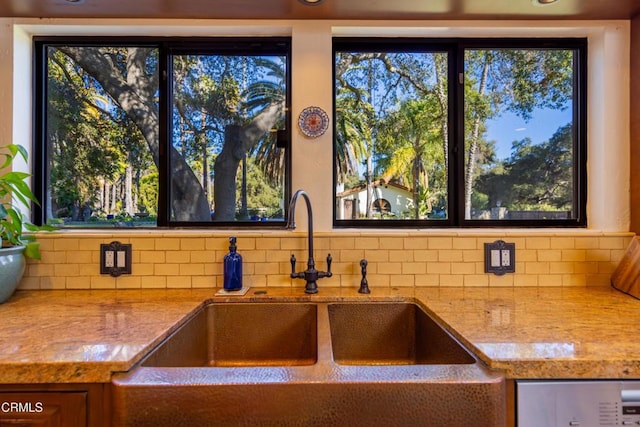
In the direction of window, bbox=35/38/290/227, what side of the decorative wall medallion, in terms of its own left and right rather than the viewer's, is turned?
right

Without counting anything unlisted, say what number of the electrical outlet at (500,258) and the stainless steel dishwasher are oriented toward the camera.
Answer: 2

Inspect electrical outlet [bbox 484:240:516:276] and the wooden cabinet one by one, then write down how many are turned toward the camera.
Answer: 2

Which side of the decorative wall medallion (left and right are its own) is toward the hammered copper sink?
front

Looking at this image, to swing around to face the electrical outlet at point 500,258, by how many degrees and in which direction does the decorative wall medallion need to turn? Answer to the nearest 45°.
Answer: approximately 90° to its left

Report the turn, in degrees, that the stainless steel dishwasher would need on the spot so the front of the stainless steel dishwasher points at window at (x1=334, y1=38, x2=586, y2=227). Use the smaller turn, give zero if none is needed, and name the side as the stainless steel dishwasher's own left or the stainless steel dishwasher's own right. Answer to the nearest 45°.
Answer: approximately 135° to the stainless steel dishwasher's own right

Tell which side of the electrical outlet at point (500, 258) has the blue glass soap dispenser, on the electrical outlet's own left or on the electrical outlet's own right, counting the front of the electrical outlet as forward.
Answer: on the electrical outlet's own right

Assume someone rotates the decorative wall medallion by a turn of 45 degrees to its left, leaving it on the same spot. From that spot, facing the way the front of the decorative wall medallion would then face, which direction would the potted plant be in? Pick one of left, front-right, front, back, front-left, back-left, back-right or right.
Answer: back-right

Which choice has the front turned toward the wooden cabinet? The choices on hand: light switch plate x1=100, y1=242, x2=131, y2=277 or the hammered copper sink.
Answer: the light switch plate

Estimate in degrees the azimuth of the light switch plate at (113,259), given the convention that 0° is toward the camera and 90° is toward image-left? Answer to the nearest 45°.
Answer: approximately 0°
